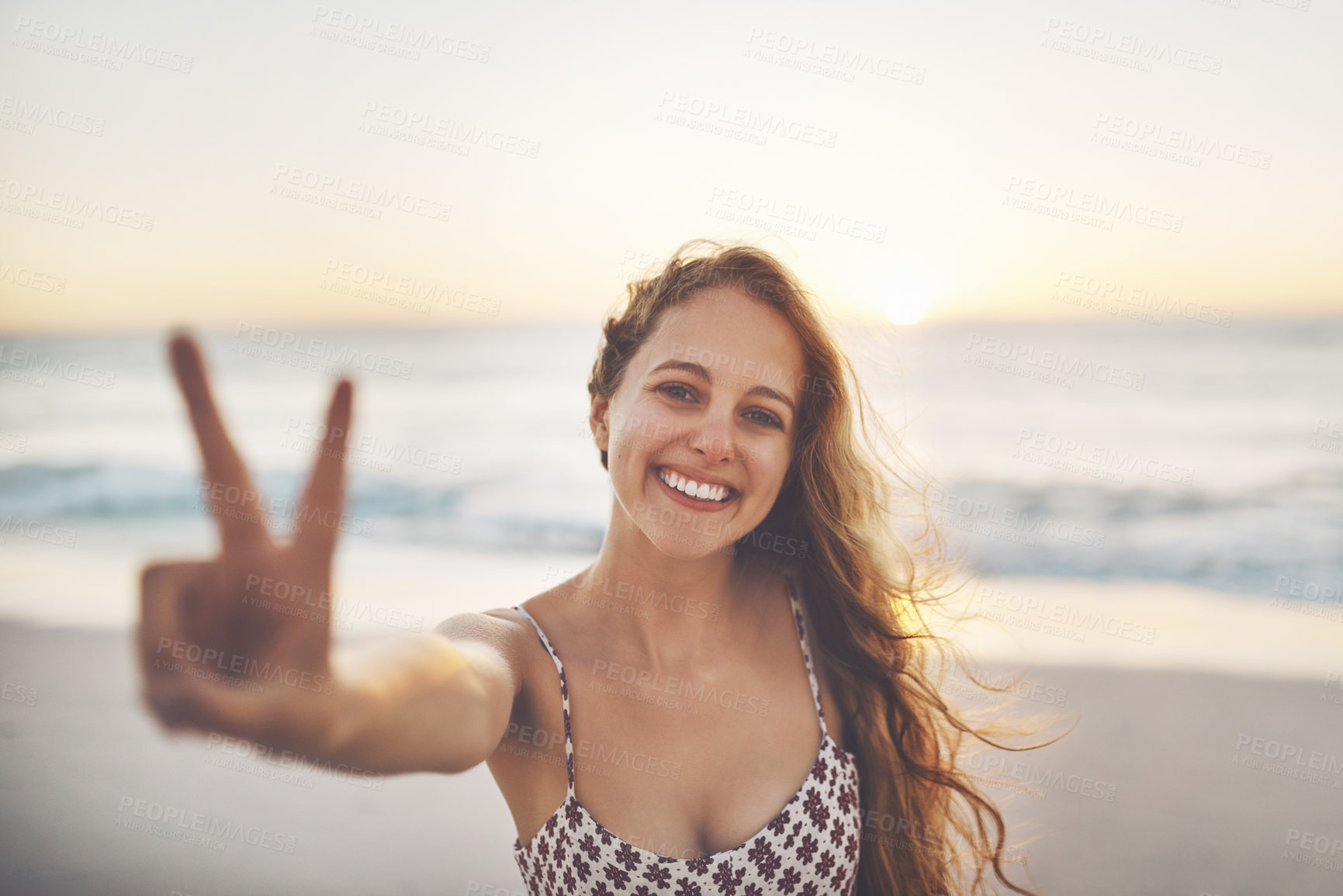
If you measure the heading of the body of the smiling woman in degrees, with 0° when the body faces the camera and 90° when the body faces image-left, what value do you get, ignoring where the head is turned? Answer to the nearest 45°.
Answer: approximately 0°
